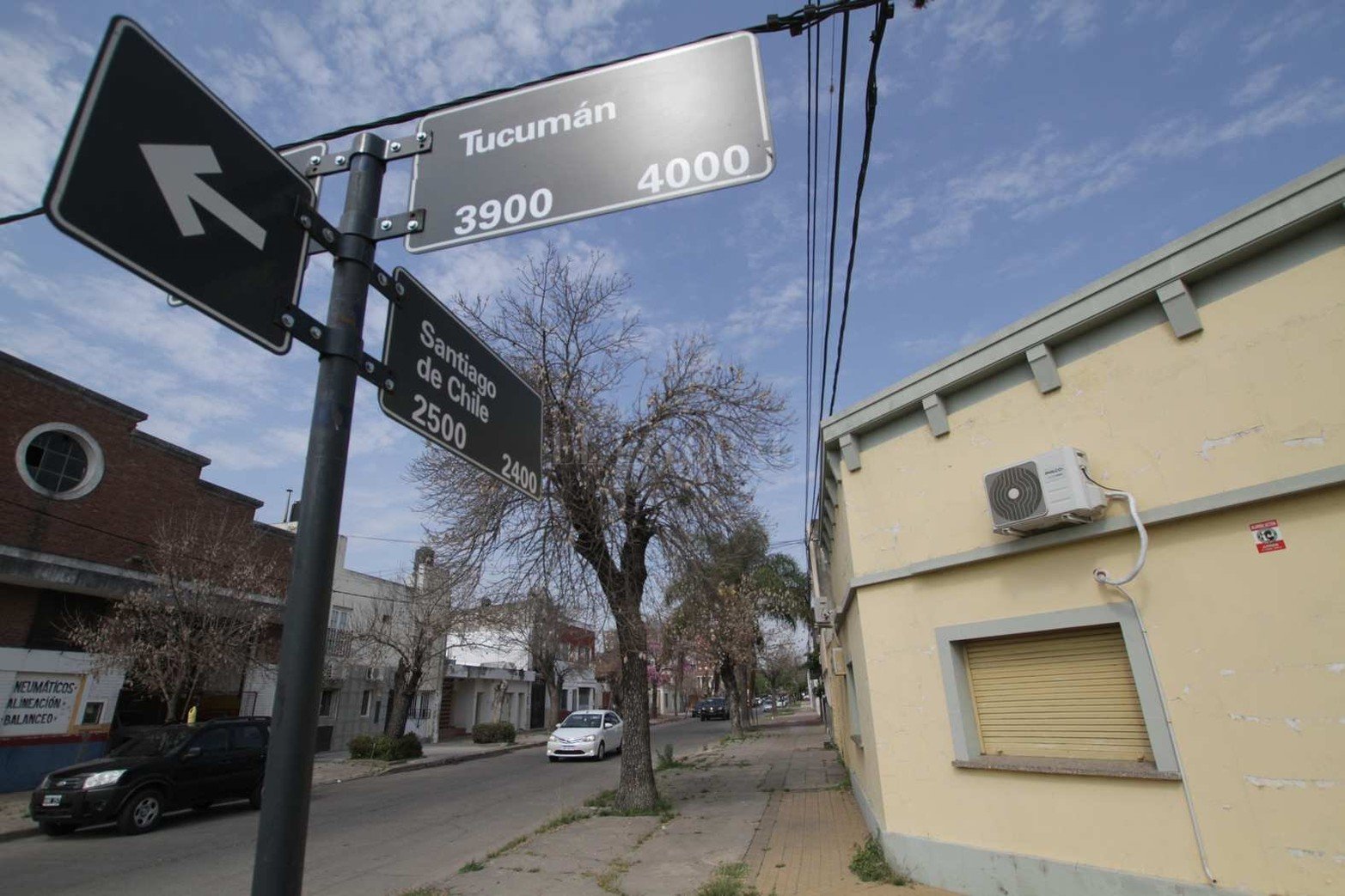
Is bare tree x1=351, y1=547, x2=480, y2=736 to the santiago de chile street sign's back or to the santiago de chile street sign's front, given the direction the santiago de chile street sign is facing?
to the back

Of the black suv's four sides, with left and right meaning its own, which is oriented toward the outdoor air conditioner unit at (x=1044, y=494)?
left

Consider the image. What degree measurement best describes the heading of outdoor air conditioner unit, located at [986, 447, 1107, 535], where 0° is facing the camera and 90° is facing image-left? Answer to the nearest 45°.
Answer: approximately 45°

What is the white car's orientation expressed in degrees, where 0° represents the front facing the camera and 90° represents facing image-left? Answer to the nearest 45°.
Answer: approximately 45°

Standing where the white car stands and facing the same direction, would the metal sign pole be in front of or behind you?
in front

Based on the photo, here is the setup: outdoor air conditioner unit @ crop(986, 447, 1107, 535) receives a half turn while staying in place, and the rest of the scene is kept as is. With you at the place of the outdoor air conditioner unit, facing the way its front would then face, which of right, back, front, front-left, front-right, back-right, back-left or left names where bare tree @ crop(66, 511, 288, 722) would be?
back-left

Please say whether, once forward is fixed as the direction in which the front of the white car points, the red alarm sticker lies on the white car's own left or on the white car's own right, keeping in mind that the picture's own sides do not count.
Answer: on the white car's own left

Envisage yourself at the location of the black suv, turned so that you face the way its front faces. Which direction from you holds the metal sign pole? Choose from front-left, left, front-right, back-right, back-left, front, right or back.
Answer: front-left

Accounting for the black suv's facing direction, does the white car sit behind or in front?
behind

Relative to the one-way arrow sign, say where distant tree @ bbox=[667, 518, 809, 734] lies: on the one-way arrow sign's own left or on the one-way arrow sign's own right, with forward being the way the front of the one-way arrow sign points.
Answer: on the one-way arrow sign's own left

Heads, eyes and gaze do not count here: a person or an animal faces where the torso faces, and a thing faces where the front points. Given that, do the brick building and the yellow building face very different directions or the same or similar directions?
very different directions

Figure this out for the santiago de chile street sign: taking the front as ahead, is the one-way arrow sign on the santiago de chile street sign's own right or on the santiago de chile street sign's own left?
on the santiago de chile street sign's own right
